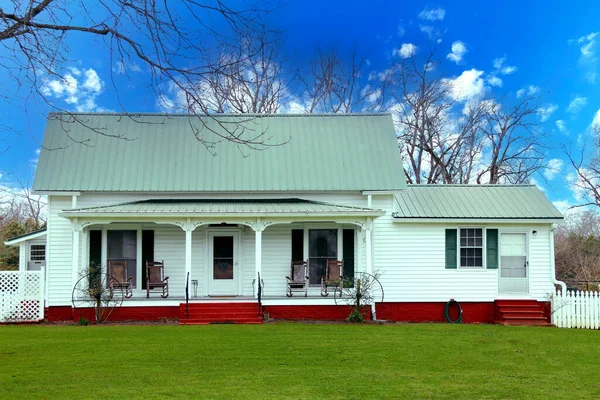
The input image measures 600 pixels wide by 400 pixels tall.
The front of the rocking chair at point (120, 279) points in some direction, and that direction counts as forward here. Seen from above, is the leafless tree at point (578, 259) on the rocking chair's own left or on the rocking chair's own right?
on the rocking chair's own left

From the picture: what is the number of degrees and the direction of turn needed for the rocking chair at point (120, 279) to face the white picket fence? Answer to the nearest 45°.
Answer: approximately 45° to its left
